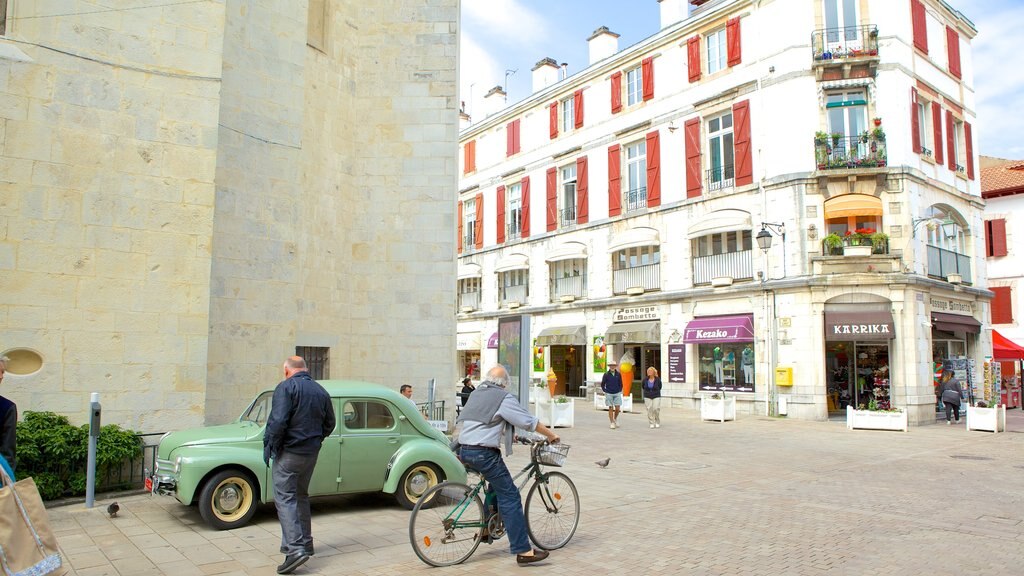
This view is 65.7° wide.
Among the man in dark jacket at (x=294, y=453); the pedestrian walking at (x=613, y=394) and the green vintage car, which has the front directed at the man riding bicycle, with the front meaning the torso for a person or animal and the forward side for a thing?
the pedestrian walking

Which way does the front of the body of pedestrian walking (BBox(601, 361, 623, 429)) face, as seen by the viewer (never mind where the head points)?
toward the camera

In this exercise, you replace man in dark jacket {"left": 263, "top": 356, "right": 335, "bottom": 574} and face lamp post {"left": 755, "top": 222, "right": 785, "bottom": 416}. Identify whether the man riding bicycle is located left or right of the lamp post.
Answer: right

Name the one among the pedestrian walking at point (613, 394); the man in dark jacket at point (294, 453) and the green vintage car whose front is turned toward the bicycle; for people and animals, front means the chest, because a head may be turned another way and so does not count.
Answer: the pedestrian walking

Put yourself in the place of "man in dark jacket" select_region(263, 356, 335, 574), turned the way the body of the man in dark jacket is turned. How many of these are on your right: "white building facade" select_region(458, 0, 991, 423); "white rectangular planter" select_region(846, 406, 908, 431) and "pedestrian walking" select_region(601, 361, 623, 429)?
3

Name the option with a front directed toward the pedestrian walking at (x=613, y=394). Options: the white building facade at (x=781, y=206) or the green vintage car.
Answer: the white building facade

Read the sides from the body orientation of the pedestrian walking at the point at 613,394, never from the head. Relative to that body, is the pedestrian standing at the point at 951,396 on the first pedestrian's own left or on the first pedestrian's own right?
on the first pedestrian's own left

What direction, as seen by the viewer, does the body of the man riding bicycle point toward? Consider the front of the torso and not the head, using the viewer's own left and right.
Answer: facing away from the viewer and to the right of the viewer

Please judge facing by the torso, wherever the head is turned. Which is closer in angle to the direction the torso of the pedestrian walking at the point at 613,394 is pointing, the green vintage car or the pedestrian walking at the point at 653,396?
the green vintage car

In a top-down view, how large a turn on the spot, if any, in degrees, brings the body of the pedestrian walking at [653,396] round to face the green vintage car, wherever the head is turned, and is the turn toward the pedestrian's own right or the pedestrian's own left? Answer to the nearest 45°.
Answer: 0° — they already face it

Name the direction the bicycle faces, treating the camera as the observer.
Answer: facing away from the viewer and to the right of the viewer

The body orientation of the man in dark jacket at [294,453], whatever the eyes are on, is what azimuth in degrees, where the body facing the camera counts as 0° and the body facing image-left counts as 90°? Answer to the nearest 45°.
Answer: approximately 135°

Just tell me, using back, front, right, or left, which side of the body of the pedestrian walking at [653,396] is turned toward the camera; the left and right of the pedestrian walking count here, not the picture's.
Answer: front

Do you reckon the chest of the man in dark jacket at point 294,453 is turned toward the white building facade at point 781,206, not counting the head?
no

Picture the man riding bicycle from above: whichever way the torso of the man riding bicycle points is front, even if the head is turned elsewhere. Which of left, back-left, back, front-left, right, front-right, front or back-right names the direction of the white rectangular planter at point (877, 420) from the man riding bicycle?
front

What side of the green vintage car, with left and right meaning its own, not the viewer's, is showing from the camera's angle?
left

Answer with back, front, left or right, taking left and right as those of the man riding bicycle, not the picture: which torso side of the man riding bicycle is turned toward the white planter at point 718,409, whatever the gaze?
front

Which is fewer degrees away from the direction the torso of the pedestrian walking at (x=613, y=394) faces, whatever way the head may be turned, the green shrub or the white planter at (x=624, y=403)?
the green shrub

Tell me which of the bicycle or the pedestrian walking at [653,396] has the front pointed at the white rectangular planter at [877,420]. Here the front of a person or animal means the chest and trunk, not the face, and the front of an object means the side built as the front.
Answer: the bicycle

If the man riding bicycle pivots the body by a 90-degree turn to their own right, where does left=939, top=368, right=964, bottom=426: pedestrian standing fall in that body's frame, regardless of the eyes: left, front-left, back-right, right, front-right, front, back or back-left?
left
